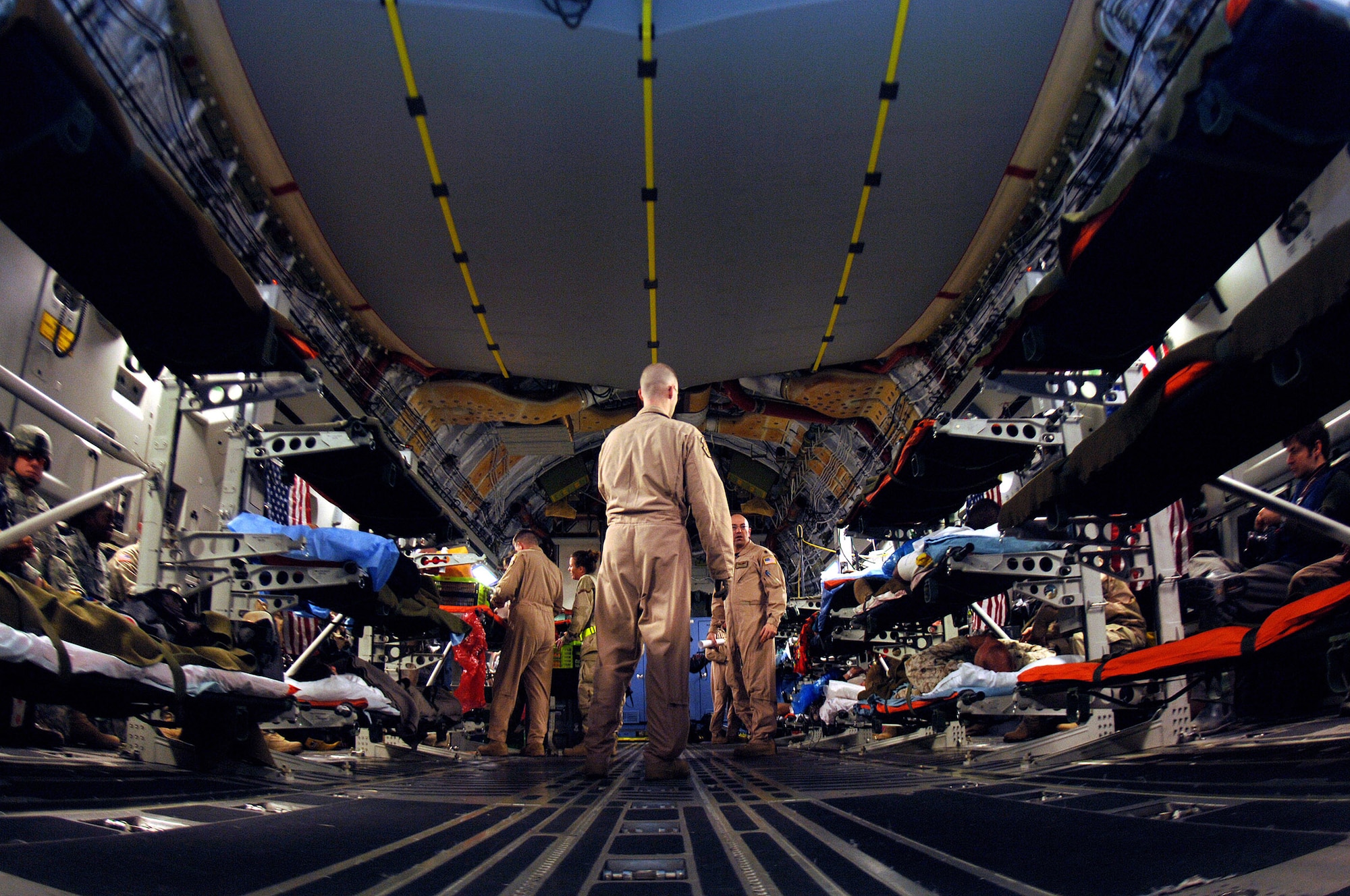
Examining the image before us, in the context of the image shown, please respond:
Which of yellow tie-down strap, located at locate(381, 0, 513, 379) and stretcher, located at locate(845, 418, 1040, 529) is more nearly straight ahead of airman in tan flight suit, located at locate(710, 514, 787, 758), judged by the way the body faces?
the yellow tie-down strap

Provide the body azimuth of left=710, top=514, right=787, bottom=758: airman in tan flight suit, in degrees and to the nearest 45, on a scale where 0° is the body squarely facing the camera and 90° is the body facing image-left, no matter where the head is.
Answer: approximately 45°

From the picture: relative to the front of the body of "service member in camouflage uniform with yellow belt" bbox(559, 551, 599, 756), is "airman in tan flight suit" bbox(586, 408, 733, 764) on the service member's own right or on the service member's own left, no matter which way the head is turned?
on the service member's own left

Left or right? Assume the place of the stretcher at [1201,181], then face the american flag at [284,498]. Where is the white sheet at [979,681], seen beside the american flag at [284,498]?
right

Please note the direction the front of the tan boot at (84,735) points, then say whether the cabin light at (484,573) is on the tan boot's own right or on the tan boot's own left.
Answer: on the tan boot's own left

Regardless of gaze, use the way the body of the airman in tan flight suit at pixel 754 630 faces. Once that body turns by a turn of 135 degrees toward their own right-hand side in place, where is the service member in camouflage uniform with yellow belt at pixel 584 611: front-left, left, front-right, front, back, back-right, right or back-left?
front-left

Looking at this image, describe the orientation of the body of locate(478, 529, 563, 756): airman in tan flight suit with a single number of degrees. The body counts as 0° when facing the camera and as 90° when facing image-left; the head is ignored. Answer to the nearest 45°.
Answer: approximately 135°

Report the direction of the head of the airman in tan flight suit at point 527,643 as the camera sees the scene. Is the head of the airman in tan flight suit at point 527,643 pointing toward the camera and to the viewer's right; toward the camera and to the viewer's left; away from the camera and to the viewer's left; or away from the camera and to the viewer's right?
away from the camera and to the viewer's left

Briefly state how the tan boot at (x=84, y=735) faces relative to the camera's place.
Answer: facing to the right of the viewer
